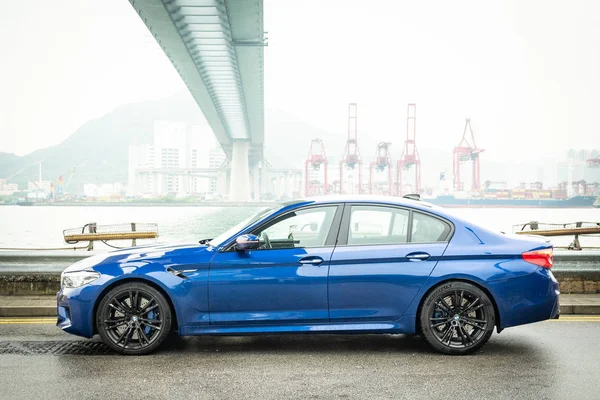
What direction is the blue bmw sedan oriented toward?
to the viewer's left
